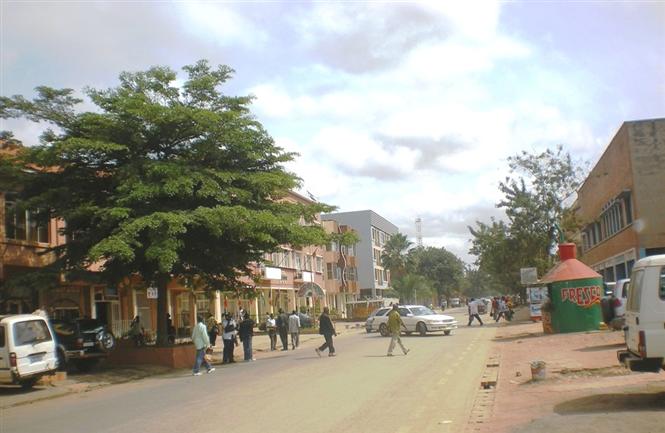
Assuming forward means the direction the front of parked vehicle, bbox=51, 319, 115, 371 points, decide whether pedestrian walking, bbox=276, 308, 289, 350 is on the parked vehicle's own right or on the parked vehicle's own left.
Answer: on the parked vehicle's own right

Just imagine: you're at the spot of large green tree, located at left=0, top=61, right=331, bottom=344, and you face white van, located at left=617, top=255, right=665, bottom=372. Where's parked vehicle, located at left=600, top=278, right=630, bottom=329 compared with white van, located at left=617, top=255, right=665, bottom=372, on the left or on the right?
left

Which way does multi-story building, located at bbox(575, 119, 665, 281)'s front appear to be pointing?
to the viewer's left

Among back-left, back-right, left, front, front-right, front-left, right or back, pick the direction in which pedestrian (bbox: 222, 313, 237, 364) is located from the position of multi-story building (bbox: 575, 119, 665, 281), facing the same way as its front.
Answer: front-left

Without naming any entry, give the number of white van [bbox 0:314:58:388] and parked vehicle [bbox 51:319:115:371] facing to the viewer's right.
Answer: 0
